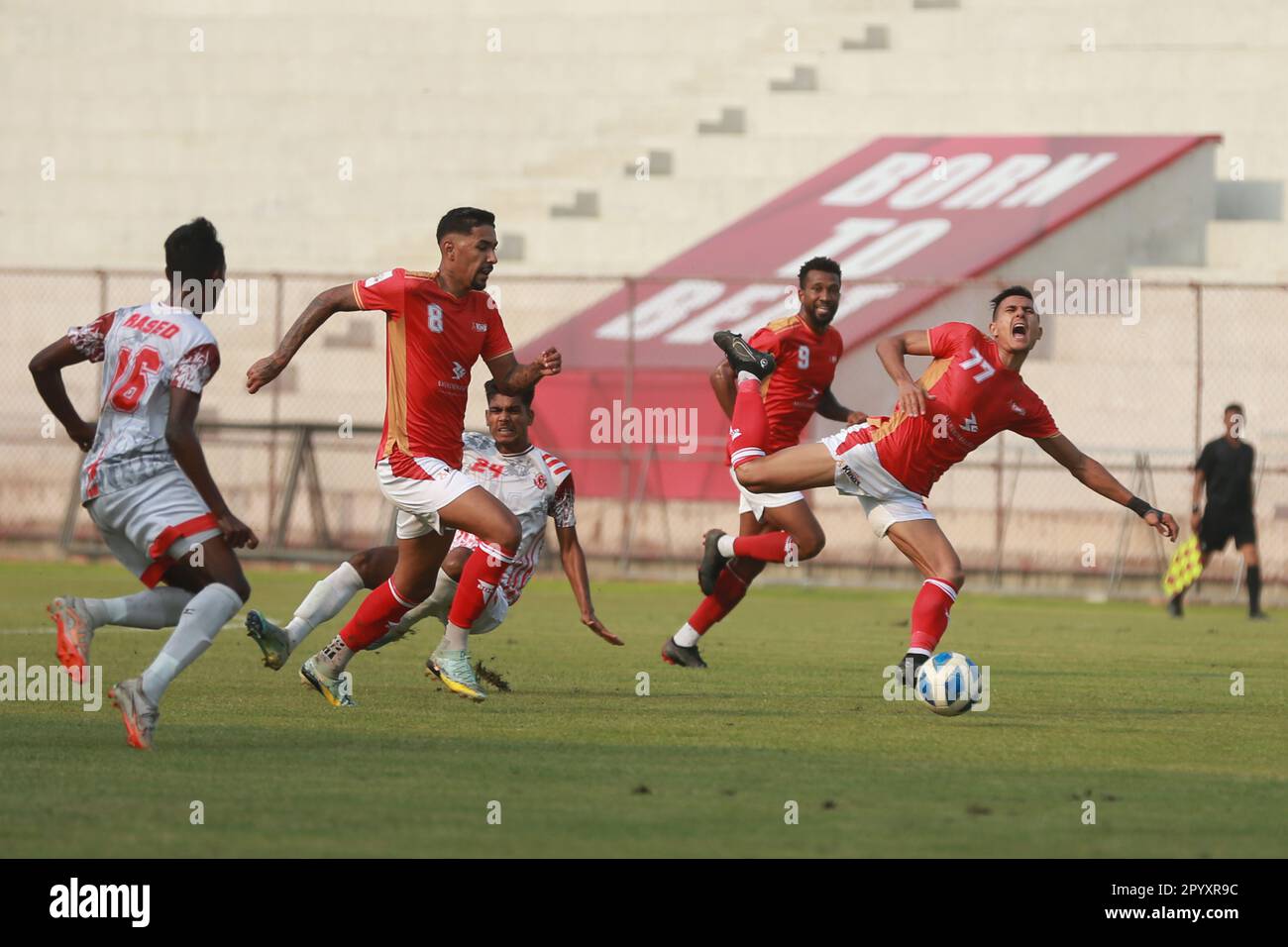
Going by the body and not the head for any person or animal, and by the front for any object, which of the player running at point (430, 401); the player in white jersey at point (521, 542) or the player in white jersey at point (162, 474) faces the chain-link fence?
the player in white jersey at point (162, 474)

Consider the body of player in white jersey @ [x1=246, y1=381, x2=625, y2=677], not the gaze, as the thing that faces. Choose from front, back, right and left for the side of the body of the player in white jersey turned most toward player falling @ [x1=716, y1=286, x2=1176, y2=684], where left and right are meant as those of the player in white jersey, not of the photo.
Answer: left

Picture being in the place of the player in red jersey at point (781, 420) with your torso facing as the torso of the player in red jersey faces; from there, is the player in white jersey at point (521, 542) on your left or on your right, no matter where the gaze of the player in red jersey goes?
on your right

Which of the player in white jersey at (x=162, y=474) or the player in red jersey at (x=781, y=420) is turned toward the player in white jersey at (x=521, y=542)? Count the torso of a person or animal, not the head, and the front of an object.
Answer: the player in white jersey at (x=162, y=474)

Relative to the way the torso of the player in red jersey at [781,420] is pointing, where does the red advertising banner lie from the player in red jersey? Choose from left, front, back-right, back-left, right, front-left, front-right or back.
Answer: back-left

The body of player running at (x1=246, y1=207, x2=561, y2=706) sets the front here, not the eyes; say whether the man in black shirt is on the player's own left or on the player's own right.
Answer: on the player's own left

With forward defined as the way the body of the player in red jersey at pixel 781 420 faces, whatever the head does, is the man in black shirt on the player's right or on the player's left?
on the player's left

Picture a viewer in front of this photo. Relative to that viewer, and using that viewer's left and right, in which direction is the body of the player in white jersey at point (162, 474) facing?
facing away from the viewer and to the right of the viewer

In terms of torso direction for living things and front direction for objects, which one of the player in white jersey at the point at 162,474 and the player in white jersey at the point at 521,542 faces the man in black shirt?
the player in white jersey at the point at 162,474

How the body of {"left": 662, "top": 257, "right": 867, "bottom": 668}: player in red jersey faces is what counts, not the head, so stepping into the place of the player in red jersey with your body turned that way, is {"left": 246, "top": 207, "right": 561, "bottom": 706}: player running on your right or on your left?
on your right
